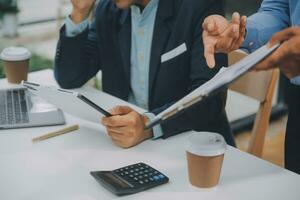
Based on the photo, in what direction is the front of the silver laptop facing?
to the viewer's right

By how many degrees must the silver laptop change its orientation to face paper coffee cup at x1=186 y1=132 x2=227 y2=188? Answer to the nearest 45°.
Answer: approximately 45° to its right

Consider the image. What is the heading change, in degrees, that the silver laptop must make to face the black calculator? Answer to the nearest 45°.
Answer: approximately 45° to its right
